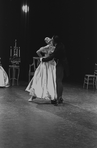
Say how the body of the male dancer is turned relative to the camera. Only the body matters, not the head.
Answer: to the viewer's left
